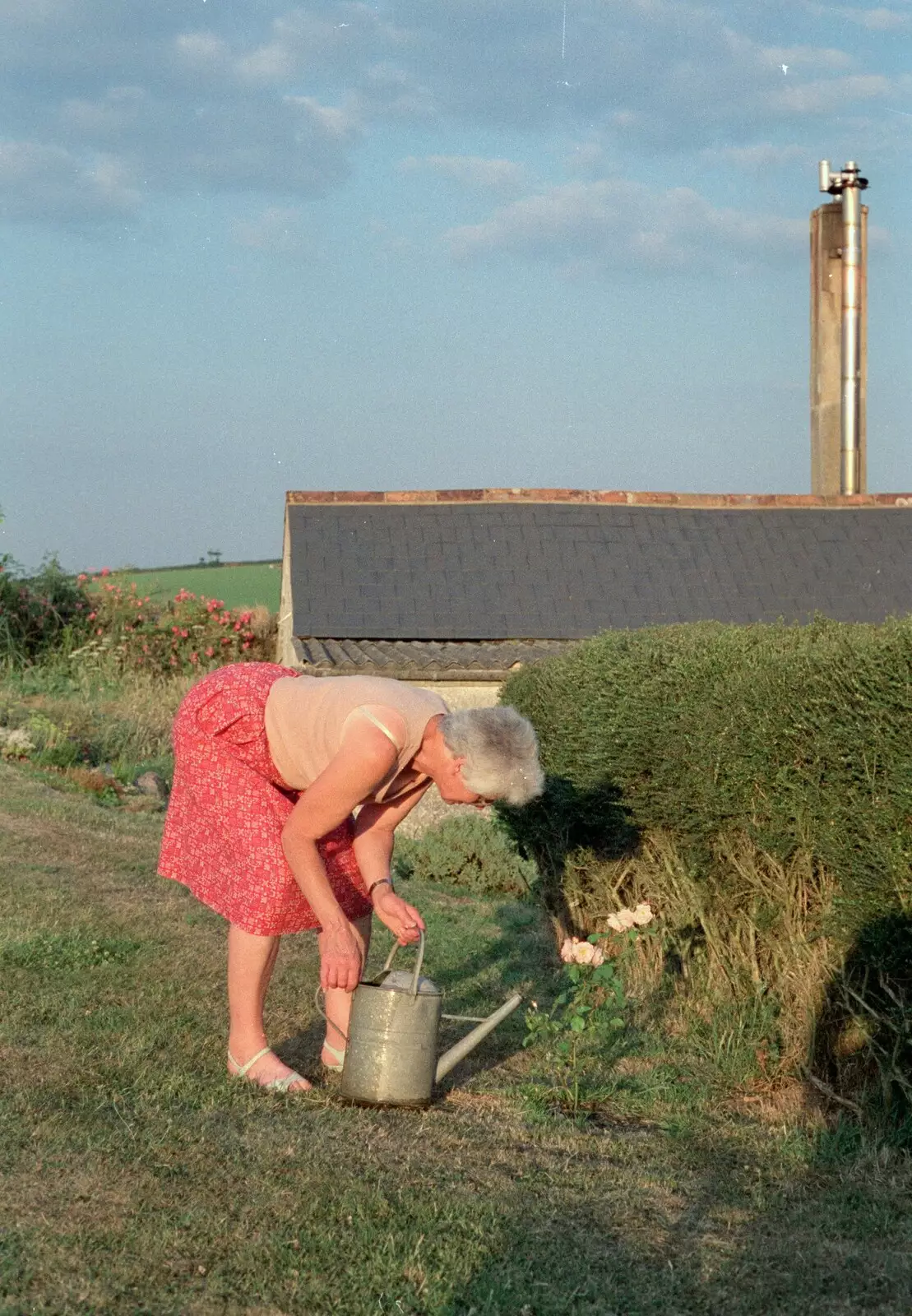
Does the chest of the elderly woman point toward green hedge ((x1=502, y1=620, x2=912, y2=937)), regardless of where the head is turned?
yes

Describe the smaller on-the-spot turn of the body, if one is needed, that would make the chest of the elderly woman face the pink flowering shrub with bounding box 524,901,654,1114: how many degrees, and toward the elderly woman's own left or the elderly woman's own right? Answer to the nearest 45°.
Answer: approximately 45° to the elderly woman's own left

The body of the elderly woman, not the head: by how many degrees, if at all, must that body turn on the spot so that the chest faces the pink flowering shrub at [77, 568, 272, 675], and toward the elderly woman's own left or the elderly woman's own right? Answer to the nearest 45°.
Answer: approximately 90° to the elderly woman's own left

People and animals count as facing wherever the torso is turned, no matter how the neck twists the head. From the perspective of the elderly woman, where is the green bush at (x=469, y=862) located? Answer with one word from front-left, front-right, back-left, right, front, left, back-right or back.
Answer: left

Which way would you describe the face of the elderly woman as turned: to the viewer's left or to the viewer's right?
to the viewer's right

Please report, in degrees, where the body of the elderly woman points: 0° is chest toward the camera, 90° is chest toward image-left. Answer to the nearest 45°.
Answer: approximately 270°
